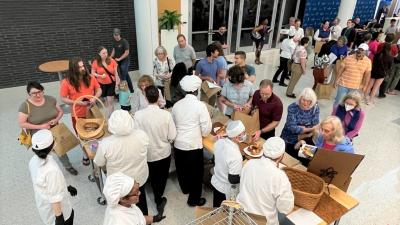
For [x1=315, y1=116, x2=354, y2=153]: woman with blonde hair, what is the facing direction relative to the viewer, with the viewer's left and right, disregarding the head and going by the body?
facing the viewer and to the left of the viewer

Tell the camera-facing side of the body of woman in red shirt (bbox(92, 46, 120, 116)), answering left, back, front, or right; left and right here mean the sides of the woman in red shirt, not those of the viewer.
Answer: front

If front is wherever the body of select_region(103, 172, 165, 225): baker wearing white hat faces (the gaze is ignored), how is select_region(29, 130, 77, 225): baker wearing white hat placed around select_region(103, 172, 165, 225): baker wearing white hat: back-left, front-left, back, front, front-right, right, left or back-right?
back-left

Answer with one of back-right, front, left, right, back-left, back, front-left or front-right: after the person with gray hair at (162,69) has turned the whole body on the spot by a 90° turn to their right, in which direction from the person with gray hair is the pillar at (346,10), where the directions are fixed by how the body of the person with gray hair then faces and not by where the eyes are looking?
back-right

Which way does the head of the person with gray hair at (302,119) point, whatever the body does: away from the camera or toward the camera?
toward the camera

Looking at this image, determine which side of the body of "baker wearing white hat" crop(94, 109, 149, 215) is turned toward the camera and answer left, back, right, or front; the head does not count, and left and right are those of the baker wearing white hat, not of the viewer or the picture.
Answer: back

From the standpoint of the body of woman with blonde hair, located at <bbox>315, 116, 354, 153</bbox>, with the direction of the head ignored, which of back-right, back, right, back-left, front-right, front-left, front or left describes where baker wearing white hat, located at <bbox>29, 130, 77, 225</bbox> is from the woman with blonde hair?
front

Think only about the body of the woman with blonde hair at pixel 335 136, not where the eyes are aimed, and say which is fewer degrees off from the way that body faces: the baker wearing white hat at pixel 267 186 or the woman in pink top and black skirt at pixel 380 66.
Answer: the baker wearing white hat

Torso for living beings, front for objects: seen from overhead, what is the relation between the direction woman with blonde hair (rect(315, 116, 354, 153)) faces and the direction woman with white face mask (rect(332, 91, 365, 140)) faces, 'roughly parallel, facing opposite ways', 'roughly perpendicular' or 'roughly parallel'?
roughly parallel

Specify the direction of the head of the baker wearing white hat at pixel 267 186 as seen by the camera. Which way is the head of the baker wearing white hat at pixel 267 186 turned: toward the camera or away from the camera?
away from the camera

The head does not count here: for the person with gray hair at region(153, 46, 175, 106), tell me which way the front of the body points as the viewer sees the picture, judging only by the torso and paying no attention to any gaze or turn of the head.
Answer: toward the camera

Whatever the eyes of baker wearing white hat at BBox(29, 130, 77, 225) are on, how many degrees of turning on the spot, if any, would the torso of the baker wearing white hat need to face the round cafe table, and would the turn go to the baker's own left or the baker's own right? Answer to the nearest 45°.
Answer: approximately 45° to the baker's own left

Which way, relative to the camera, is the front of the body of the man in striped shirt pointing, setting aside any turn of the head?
toward the camera

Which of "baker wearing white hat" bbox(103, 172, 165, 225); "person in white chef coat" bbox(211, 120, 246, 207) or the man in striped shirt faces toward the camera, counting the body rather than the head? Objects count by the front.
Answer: the man in striped shirt

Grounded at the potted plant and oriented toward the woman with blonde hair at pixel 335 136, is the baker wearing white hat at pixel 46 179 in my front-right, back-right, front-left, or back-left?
front-right

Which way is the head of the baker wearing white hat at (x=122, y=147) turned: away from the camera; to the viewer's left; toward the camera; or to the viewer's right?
away from the camera
